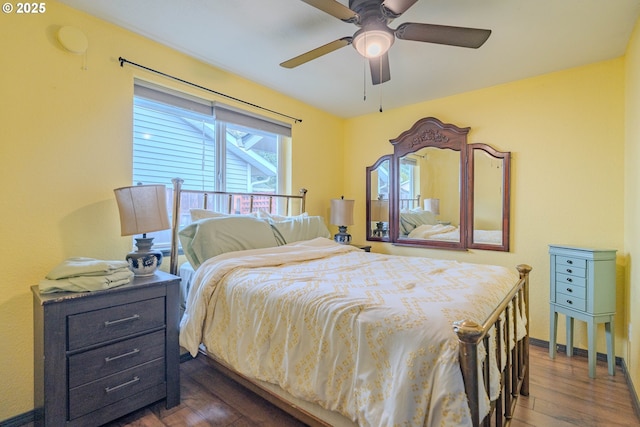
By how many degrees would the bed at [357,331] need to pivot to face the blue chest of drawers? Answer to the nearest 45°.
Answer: approximately 90° to its left

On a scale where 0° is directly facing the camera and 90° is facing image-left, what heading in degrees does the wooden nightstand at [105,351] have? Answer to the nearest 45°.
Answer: approximately 315°

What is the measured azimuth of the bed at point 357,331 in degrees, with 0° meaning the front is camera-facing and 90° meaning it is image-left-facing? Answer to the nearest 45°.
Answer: approximately 315°

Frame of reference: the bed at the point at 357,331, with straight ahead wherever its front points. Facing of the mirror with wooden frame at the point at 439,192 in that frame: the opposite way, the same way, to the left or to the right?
to the right
